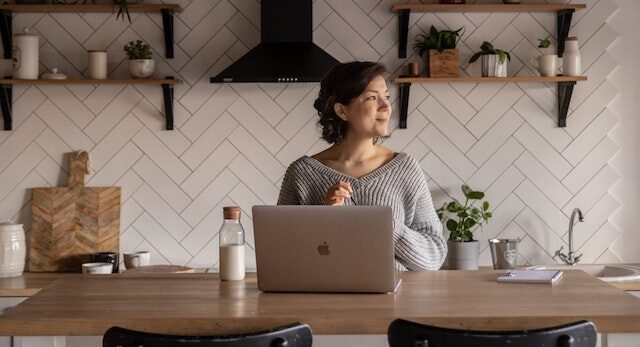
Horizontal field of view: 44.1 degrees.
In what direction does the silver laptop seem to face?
away from the camera

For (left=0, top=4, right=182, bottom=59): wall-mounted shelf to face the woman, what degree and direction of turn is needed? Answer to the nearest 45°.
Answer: approximately 45° to its left

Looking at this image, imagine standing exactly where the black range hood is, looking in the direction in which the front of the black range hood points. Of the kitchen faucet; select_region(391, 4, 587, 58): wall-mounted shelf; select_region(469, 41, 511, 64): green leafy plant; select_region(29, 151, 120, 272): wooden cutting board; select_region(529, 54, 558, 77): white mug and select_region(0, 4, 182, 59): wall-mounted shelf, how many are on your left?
4

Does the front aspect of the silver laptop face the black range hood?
yes

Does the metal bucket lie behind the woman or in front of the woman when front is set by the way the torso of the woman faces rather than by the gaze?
behind

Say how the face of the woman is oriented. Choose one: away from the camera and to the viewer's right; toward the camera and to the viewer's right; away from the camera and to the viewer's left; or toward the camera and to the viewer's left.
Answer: toward the camera and to the viewer's right

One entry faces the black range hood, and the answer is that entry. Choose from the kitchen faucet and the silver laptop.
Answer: the silver laptop

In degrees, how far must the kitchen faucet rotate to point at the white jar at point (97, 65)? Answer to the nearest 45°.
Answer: approximately 135° to its right
